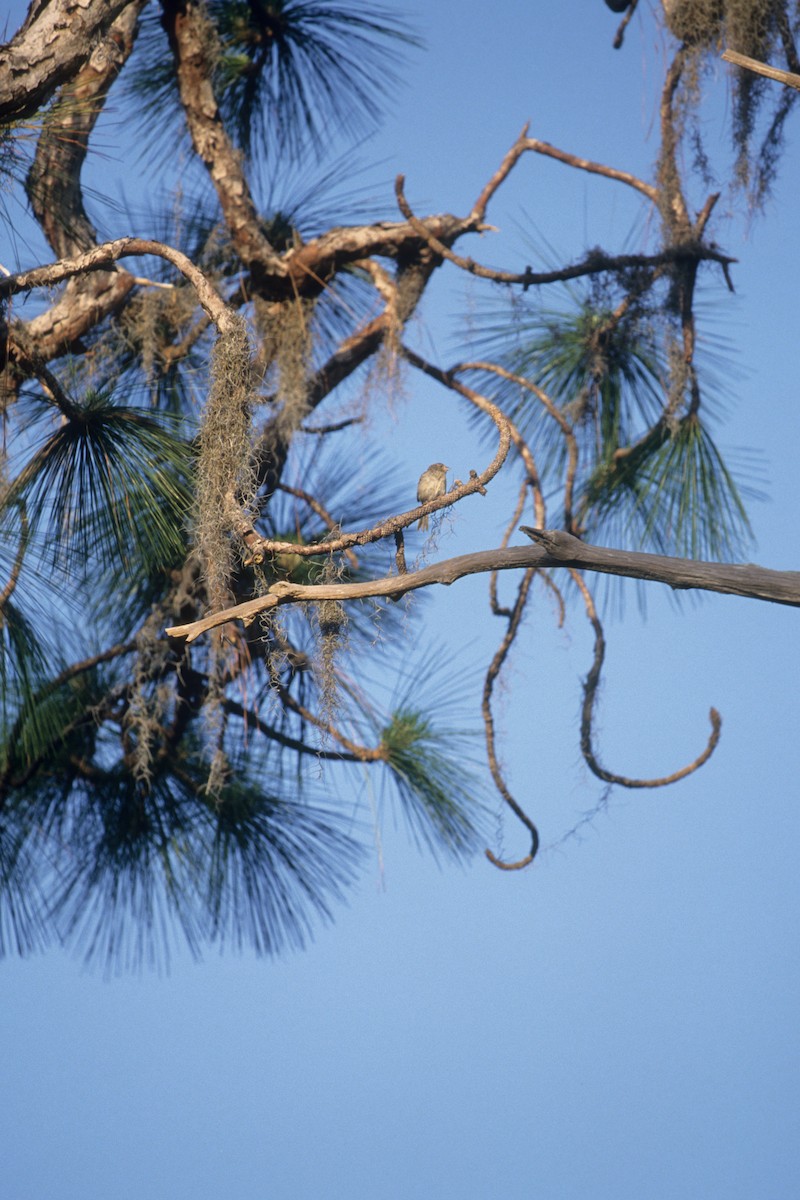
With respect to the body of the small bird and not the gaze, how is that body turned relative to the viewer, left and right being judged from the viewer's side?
facing the viewer and to the right of the viewer
